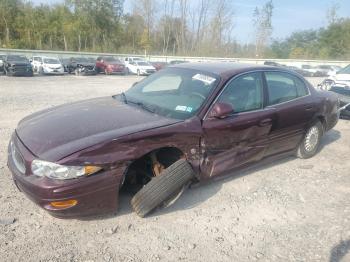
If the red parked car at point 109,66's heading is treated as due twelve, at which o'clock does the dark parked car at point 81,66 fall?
the dark parked car at point 81,66 is roughly at 3 o'clock from the red parked car at point 109,66.

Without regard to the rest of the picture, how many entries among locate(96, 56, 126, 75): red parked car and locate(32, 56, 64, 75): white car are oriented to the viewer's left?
0

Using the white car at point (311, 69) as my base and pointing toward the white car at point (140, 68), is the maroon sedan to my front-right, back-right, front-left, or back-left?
front-left

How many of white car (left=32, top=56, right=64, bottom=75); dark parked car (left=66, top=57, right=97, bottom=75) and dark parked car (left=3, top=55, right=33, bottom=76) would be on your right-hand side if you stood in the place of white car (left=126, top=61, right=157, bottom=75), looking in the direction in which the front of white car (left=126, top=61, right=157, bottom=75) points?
3

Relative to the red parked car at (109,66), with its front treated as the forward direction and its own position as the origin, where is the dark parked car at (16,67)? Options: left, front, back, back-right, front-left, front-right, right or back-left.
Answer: right

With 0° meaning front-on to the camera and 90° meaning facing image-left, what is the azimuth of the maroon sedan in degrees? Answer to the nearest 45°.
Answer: approximately 45°

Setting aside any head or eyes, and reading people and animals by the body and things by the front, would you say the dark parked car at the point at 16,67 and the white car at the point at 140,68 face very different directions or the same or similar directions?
same or similar directions

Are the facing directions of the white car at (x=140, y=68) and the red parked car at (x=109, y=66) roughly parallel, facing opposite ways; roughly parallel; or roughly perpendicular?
roughly parallel

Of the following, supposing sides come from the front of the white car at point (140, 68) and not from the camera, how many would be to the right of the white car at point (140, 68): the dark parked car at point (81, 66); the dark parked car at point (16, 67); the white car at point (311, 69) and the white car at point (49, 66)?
3

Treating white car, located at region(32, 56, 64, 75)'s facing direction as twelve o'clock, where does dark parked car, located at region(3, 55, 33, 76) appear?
The dark parked car is roughly at 3 o'clock from the white car.

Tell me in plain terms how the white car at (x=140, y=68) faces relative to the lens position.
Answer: facing the viewer and to the right of the viewer

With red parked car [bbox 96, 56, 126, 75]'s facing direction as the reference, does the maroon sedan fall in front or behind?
in front

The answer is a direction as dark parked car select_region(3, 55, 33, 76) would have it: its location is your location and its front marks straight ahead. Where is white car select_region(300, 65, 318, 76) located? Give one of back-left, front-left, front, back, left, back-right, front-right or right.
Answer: front-left

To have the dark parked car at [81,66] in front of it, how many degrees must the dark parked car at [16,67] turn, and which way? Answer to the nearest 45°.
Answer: approximately 90° to its left

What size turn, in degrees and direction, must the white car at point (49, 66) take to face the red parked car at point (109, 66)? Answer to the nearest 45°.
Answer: approximately 90° to its left
